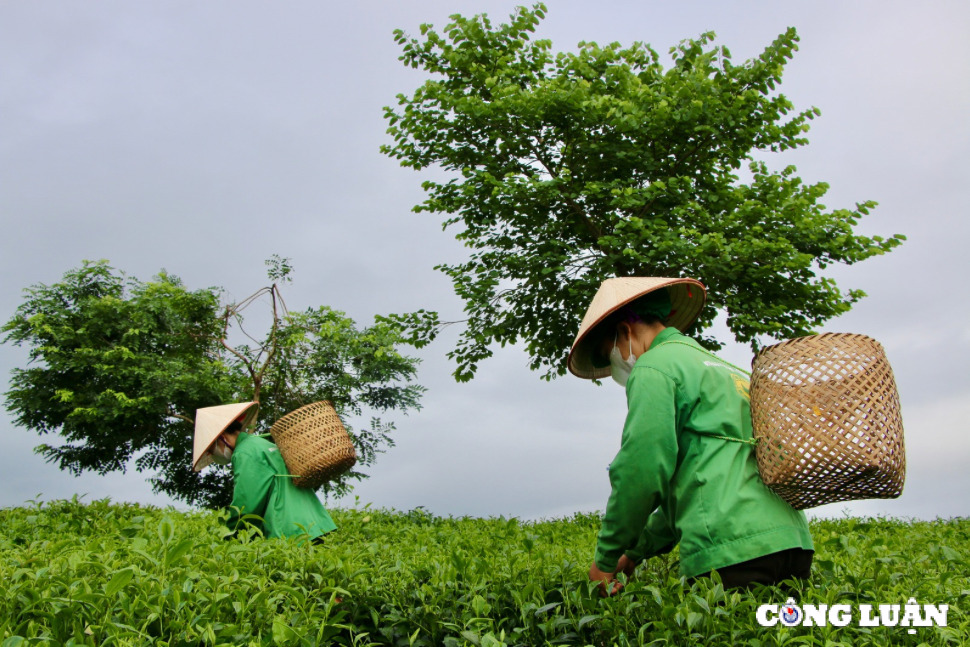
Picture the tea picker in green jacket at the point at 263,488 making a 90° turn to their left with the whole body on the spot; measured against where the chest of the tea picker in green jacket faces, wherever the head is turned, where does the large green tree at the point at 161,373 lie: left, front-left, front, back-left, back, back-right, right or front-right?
back

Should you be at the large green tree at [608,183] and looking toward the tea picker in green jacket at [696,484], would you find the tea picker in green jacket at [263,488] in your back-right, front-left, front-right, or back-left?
front-right

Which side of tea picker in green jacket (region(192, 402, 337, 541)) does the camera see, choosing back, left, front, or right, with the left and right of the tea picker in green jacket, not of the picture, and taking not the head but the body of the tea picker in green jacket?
left

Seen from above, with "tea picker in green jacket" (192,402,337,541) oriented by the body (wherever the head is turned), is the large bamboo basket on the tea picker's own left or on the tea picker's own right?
on the tea picker's own left

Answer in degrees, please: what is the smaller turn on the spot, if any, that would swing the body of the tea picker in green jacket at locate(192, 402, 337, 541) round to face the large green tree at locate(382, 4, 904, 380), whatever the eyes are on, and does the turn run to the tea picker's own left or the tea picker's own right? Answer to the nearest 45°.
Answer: approximately 135° to the tea picker's own right

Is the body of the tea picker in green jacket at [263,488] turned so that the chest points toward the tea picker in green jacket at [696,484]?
no
